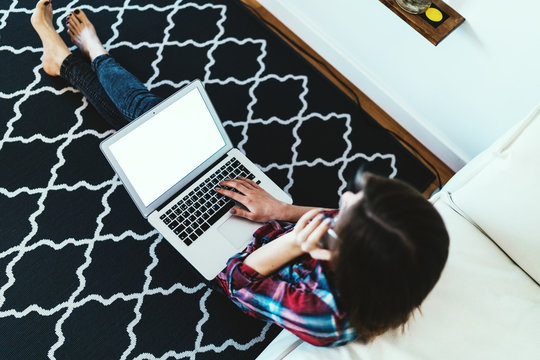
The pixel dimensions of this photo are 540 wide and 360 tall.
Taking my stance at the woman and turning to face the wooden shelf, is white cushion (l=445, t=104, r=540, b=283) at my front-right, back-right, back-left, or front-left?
front-right

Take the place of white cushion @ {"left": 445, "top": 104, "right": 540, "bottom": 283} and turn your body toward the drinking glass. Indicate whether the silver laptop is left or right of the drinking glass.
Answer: left

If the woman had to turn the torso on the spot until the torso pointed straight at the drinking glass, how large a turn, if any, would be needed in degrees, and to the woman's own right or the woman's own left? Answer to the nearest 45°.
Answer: approximately 45° to the woman's own right

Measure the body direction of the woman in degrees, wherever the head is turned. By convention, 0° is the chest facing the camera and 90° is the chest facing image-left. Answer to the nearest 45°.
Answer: approximately 135°

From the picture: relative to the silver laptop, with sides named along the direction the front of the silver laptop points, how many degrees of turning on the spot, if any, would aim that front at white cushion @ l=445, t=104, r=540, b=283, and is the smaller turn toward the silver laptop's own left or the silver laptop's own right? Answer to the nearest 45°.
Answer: approximately 45° to the silver laptop's own left

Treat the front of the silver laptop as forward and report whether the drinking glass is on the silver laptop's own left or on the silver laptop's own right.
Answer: on the silver laptop's own left

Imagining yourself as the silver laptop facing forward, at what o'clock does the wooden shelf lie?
The wooden shelf is roughly at 9 o'clock from the silver laptop.

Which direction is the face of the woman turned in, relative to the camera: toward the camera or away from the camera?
away from the camera

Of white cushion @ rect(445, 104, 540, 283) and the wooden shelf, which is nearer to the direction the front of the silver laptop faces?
the white cushion

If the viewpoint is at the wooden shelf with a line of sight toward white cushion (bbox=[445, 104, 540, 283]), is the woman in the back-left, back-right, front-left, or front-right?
front-right
